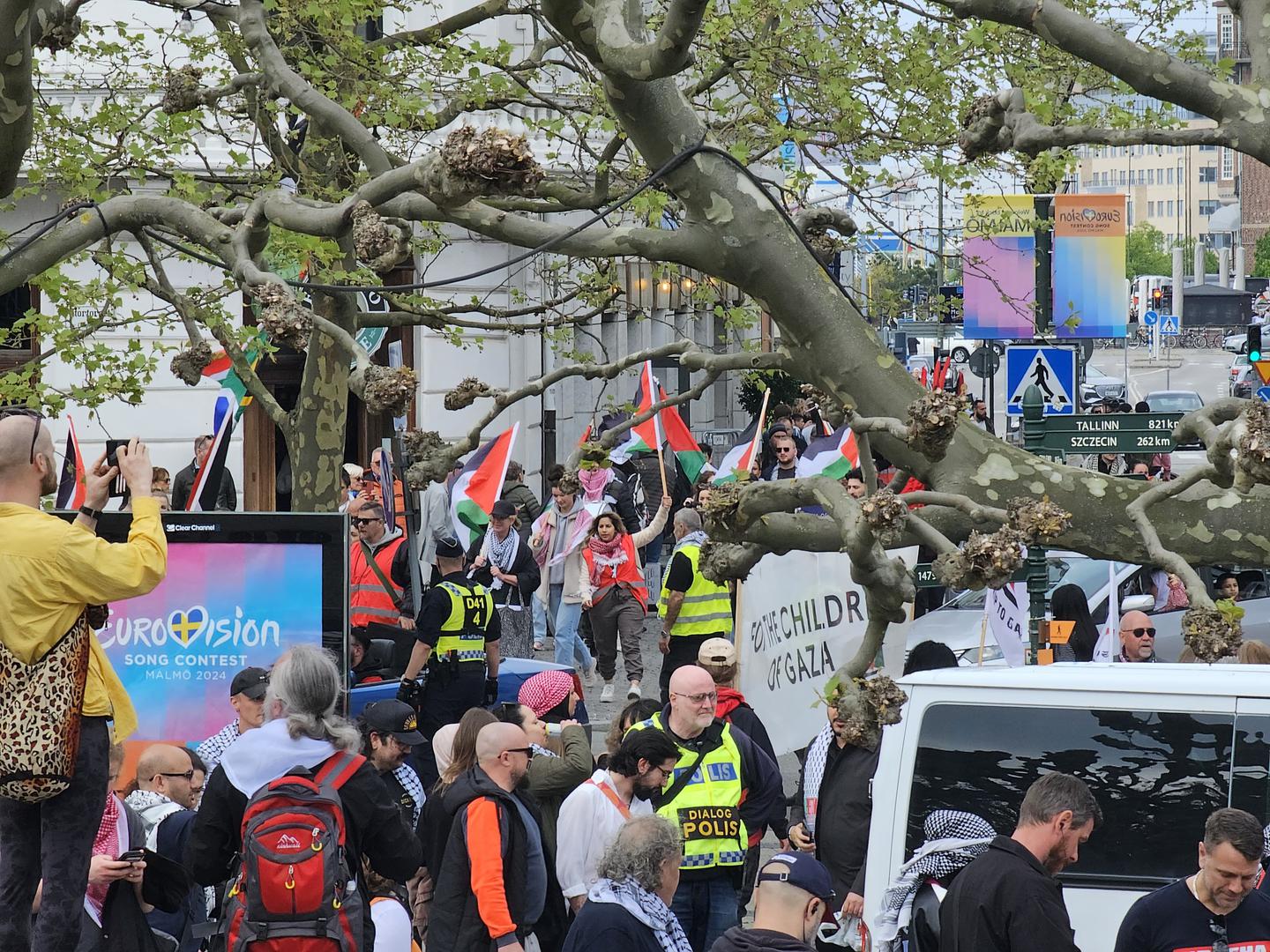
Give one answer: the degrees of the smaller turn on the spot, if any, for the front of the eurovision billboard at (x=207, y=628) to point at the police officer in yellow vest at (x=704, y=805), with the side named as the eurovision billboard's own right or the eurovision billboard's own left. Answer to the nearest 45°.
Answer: approximately 45° to the eurovision billboard's own left

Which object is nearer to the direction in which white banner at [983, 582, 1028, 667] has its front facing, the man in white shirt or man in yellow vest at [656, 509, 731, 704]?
the man in white shirt

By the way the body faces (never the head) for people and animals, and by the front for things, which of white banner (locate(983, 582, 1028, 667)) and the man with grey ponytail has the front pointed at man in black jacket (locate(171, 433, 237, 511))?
the man with grey ponytail

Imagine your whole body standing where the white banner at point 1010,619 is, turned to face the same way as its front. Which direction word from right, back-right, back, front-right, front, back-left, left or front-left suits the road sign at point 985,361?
back

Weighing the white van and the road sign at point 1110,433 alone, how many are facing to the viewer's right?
1

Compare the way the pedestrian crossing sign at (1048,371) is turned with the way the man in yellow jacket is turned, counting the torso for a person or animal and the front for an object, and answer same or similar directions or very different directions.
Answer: very different directions

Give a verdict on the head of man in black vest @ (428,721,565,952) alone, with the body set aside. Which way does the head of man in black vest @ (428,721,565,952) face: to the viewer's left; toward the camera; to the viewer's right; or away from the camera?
to the viewer's right

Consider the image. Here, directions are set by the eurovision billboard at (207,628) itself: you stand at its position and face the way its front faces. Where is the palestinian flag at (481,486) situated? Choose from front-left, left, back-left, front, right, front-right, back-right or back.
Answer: back-left

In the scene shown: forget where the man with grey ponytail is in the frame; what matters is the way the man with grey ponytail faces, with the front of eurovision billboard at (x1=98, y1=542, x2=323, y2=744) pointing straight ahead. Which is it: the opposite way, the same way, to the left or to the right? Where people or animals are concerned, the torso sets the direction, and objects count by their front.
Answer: the opposite way
